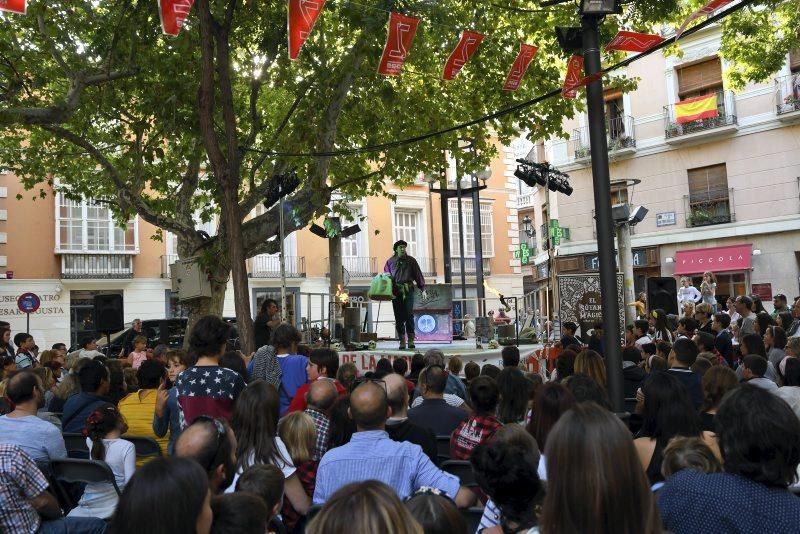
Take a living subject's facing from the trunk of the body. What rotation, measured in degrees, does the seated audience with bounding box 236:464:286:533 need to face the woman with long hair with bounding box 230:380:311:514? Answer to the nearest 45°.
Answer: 0° — they already face them

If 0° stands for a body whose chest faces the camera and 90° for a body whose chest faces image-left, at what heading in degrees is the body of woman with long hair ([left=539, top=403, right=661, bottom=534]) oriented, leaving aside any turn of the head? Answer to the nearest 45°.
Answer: approximately 180°

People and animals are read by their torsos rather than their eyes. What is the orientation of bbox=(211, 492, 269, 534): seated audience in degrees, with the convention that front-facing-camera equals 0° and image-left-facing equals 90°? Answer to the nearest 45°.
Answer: approximately 180°

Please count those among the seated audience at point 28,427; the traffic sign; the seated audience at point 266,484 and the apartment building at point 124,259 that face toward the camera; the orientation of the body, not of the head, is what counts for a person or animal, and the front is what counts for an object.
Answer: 2

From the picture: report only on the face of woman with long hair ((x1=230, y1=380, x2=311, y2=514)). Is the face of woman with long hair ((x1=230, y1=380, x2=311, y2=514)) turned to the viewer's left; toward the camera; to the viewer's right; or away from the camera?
away from the camera

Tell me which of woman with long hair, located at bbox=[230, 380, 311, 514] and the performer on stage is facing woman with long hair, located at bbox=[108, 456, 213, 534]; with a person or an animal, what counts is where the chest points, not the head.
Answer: the performer on stage

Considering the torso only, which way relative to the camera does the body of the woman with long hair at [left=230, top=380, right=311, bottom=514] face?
away from the camera

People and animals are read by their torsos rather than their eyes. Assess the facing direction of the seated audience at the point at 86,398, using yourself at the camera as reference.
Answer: facing away from the viewer and to the right of the viewer

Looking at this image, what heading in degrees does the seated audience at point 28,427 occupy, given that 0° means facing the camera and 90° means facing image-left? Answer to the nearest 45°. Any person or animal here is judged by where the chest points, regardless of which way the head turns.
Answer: approximately 225°

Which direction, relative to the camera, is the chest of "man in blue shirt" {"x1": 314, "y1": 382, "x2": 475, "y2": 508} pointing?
away from the camera
